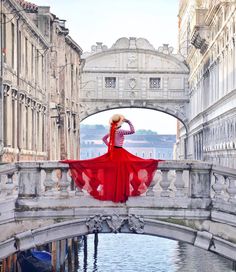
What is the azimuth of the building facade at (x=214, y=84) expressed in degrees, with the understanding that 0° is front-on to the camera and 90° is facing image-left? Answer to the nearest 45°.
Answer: approximately 90°

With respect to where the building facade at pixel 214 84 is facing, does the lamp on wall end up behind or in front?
in front

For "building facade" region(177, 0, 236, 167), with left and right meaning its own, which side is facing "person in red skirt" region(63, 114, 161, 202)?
left

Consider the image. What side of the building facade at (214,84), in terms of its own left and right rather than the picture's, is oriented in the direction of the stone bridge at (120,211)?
left
